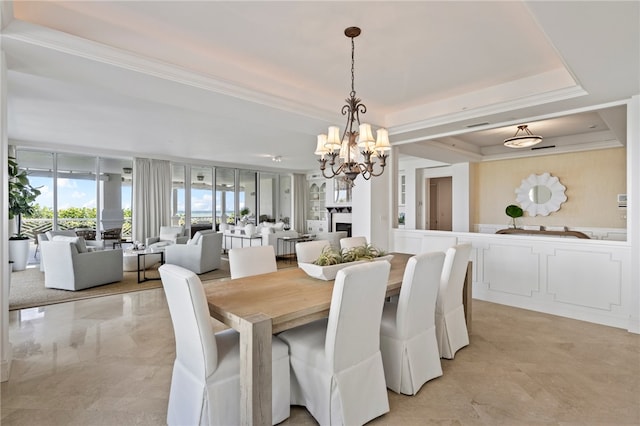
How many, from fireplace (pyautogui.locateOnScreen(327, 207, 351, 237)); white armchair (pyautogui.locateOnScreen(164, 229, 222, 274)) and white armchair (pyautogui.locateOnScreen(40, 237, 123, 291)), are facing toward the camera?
1

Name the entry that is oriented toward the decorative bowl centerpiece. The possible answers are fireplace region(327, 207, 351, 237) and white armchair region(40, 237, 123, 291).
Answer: the fireplace

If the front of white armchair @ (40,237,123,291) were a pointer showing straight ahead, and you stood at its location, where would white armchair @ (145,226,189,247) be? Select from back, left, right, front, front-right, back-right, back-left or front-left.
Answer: front

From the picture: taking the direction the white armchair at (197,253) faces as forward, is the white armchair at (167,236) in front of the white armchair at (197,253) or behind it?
in front

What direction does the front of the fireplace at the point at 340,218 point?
toward the camera

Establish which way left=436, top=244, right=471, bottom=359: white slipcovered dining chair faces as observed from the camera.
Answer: facing away from the viewer and to the left of the viewer

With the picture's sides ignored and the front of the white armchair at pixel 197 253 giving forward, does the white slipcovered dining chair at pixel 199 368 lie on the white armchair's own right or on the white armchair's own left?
on the white armchair's own left

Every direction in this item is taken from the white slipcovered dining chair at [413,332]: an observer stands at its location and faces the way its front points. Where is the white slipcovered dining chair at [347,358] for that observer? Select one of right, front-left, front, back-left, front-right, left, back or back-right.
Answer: left

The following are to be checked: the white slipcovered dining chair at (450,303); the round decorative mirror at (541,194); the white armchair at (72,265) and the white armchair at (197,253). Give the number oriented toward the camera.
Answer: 1

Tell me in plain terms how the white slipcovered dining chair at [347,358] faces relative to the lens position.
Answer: facing away from the viewer and to the left of the viewer

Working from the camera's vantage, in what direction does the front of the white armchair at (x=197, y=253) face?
facing away from the viewer and to the left of the viewer

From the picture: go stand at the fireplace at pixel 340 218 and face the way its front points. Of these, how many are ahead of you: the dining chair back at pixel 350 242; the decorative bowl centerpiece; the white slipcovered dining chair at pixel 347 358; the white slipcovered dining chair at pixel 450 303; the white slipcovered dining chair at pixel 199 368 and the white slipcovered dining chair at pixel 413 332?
6

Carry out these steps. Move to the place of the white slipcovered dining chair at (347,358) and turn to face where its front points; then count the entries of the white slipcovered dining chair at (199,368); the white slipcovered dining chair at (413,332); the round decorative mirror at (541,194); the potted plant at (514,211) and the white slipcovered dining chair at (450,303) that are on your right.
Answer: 4
